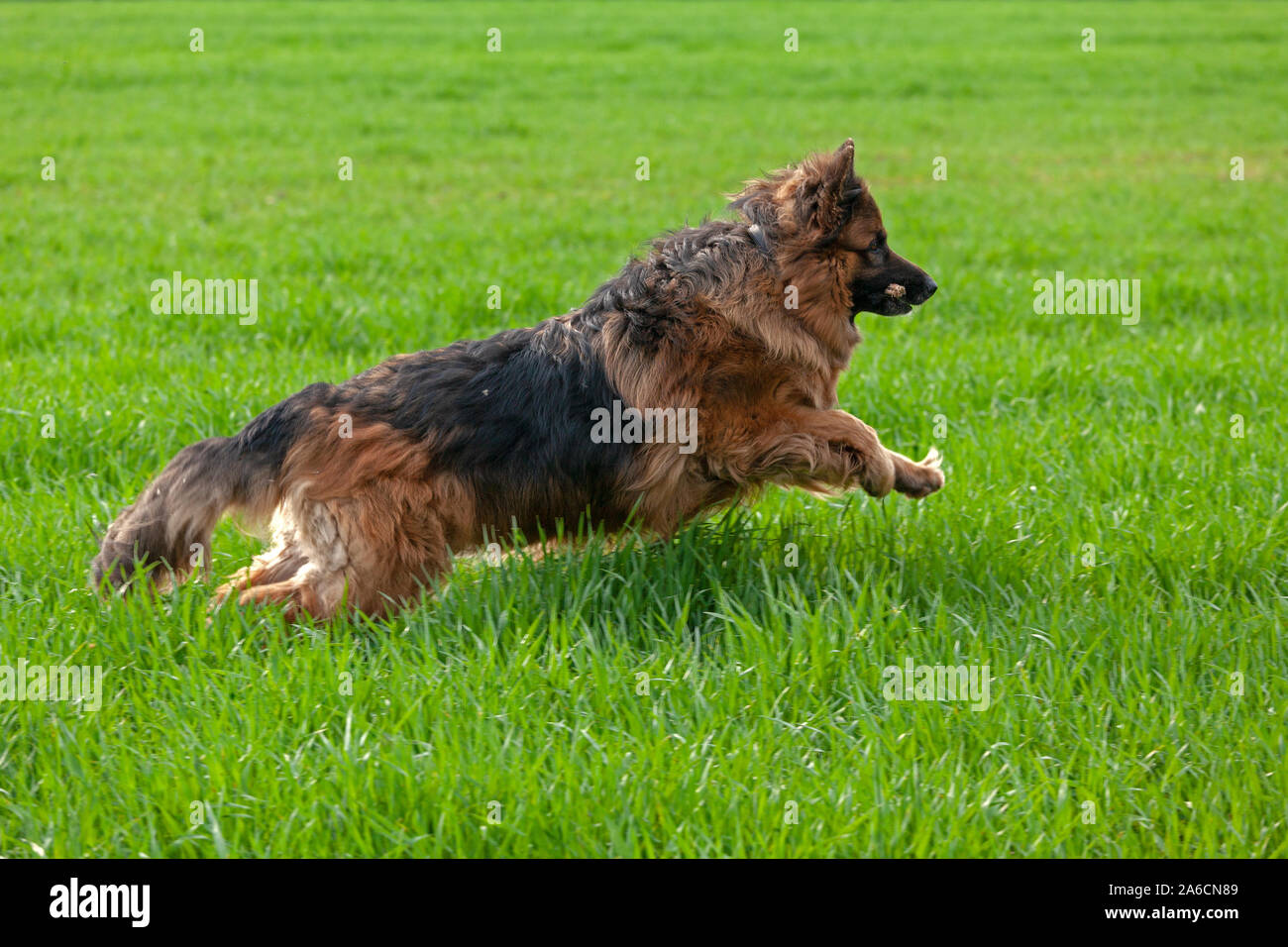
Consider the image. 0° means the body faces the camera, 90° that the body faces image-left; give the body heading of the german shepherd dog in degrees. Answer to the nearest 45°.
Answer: approximately 270°
